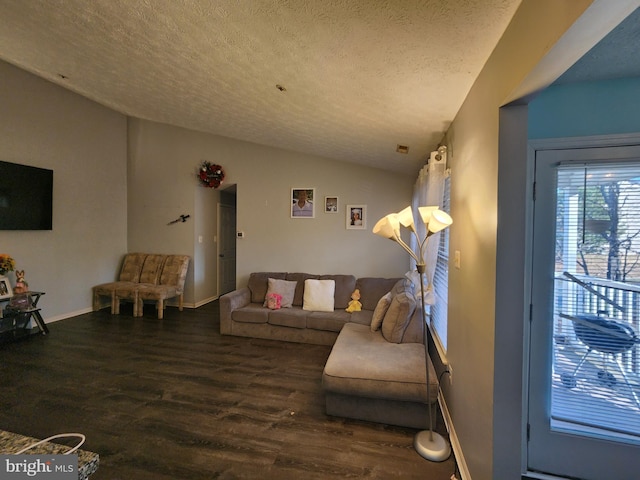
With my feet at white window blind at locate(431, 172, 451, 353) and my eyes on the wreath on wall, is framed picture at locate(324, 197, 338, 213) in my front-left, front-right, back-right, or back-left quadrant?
front-right

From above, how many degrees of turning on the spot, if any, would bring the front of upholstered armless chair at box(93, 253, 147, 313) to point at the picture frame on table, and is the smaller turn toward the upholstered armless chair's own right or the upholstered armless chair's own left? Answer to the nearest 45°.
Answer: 0° — it already faces it

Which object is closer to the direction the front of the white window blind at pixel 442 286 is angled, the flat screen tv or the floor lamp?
the flat screen tv

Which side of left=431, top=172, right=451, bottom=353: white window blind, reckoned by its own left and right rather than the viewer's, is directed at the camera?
left

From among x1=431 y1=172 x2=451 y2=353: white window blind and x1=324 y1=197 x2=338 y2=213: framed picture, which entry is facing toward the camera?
the framed picture

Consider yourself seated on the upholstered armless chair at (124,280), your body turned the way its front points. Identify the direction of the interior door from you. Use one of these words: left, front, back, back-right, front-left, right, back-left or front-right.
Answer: back-left

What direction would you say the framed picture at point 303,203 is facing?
toward the camera

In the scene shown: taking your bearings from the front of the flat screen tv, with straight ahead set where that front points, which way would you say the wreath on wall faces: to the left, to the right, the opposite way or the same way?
to the right

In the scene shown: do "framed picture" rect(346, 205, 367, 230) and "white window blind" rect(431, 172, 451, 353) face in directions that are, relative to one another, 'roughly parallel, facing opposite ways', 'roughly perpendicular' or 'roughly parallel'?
roughly perpendicular

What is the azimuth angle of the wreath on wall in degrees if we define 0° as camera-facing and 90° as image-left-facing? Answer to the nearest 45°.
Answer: approximately 0°

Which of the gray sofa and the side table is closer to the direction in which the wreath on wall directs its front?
the gray sofa

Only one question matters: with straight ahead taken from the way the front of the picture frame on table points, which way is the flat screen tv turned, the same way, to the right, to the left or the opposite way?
the same way

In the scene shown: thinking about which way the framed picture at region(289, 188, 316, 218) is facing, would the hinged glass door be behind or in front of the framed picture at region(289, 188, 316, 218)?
in front

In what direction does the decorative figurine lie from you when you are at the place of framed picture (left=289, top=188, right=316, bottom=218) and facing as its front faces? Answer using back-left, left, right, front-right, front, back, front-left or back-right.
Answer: right

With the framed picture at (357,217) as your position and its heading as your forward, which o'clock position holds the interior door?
The interior door is roughly at 4 o'clock from the framed picture.

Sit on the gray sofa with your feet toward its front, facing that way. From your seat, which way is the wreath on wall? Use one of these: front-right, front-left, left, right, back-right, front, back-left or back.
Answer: back-right

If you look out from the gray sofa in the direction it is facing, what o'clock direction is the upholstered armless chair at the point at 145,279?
The upholstered armless chair is roughly at 4 o'clock from the gray sofa.

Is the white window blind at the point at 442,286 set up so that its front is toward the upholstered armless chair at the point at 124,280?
yes

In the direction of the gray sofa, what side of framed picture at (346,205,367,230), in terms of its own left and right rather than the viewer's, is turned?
front

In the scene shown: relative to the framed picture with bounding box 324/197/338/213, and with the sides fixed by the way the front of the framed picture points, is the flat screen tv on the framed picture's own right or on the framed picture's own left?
on the framed picture's own right

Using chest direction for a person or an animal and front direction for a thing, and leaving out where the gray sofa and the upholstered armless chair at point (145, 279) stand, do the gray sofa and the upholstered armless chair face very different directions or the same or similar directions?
same or similar directions

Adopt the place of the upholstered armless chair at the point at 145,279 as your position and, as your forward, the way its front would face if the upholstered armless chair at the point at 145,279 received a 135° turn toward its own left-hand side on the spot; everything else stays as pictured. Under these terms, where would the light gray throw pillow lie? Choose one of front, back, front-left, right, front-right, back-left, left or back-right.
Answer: front-right
